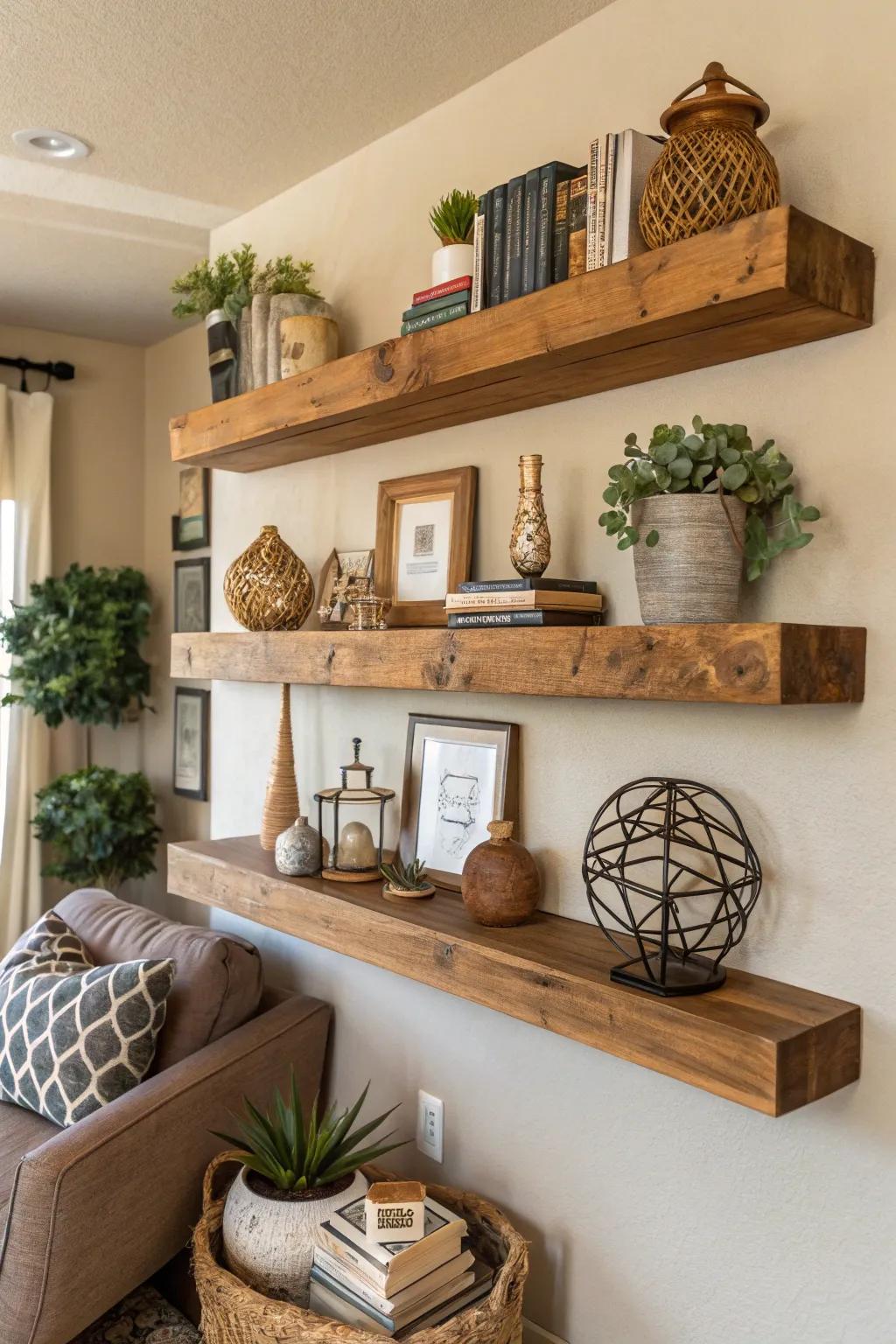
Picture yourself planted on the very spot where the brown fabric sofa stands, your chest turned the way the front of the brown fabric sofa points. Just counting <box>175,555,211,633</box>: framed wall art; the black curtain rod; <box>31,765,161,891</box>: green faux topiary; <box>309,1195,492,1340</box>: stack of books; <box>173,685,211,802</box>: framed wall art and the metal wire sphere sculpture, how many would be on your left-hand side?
2

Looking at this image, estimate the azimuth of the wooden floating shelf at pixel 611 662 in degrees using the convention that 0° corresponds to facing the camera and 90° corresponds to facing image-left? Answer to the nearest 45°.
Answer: approximately 45°

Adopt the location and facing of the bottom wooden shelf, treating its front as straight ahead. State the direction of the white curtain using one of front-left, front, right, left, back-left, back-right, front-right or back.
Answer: right

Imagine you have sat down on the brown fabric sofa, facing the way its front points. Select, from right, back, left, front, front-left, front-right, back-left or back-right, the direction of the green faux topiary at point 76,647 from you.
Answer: back-right
